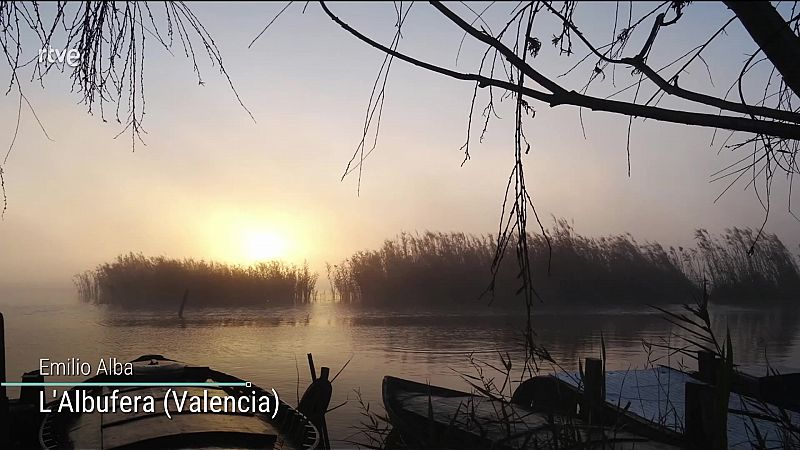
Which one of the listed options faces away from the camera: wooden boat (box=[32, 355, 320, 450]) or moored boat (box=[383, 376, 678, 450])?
the wooden boat

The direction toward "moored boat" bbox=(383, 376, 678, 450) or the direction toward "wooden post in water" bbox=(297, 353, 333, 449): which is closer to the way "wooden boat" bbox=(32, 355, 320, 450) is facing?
the wooden post in water

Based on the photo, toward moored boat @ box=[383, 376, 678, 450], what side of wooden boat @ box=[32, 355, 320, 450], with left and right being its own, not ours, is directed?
right

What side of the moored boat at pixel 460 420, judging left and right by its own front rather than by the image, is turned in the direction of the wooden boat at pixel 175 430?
front

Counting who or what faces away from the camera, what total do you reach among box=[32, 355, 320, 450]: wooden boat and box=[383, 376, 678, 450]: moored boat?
1

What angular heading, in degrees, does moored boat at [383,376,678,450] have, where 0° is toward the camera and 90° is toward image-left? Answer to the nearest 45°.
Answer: approximately 90°

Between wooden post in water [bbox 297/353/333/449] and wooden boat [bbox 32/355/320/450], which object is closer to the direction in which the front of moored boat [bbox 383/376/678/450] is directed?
the wooden post in water

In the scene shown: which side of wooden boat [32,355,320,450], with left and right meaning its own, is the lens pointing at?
back
